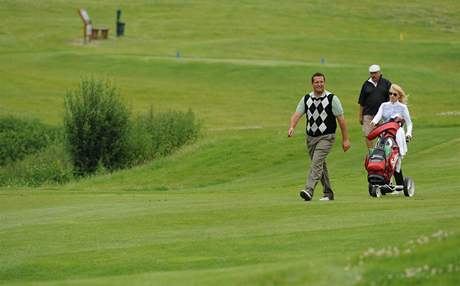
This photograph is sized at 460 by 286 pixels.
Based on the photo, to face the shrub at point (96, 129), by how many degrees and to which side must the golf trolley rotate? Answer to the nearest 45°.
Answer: approximately 90° to its right

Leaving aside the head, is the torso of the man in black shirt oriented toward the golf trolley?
yes

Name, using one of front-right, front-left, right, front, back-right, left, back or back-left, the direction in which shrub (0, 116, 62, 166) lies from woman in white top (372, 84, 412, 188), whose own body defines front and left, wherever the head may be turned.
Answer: right

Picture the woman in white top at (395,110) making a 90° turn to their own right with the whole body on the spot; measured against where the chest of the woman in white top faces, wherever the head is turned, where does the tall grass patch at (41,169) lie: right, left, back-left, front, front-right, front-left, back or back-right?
front

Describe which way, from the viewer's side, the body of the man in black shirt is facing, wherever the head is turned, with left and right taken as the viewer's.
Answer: facing the viewer

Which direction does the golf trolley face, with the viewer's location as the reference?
facing the viewer and to the left of the viewer
